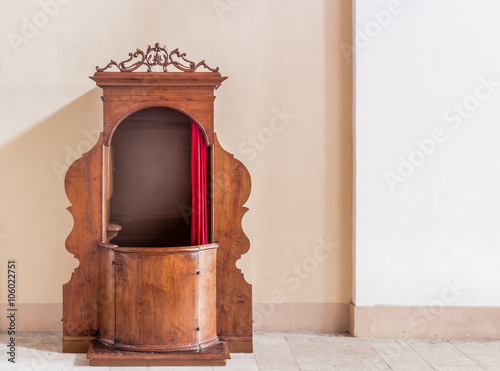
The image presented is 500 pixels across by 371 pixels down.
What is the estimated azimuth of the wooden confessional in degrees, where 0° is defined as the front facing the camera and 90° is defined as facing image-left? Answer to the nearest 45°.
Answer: approximately 0°
